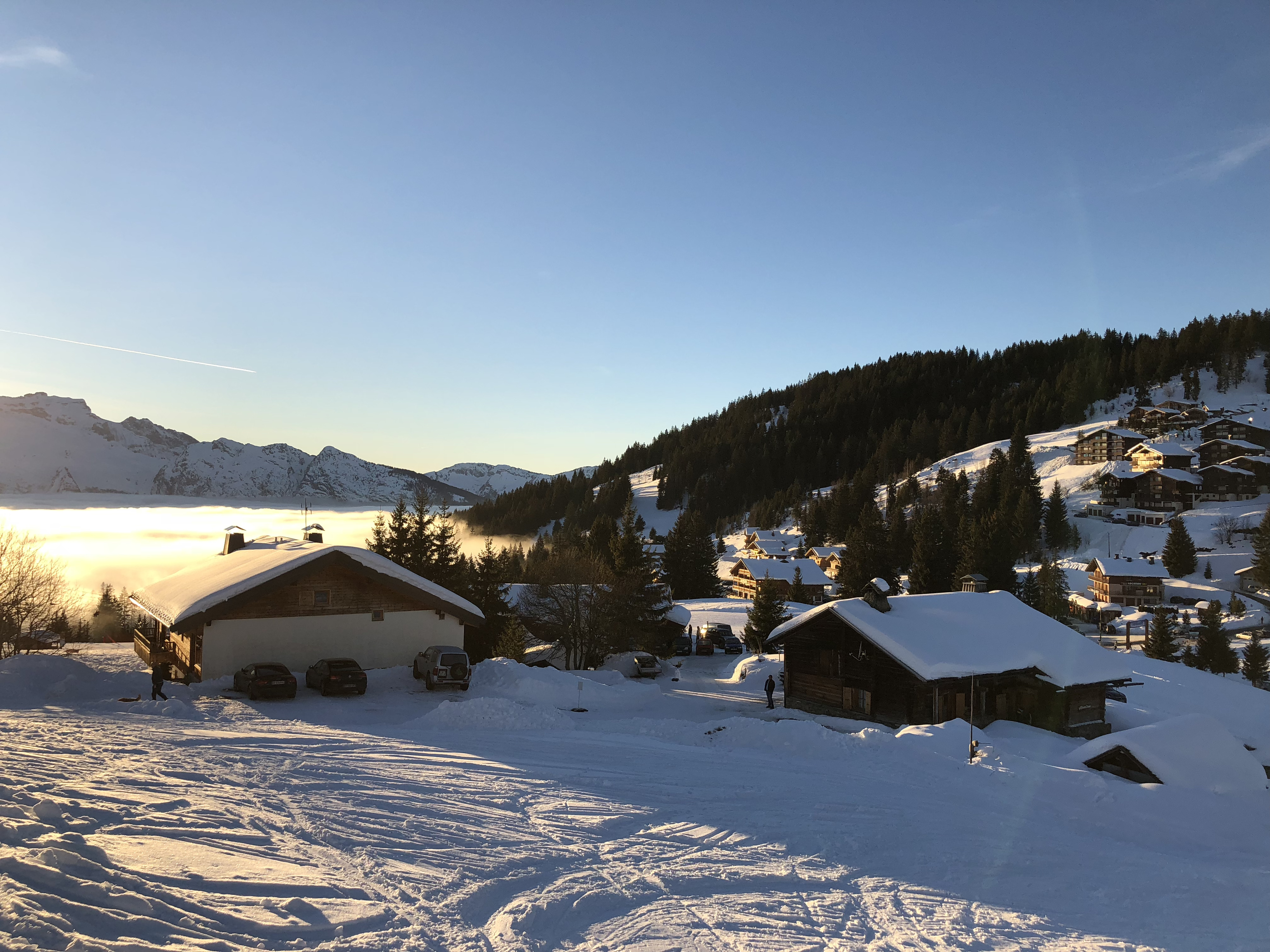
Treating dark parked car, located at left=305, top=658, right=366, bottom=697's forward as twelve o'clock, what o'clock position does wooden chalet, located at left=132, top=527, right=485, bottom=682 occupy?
The wooden chalet is roughly at 1 o'clock from the dark parked car.

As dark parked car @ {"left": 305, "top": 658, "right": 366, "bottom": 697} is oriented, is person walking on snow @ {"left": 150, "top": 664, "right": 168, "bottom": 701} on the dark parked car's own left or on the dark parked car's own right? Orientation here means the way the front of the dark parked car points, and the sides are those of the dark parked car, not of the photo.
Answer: on the dark parked car's own left

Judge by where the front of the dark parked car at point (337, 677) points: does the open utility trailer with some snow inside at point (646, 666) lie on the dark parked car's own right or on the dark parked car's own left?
on the dark parked car's own right

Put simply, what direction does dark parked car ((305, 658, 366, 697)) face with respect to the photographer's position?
facing away from the viewer and to the left of the viewer

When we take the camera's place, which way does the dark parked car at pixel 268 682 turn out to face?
facing away from the viewer and to the left of the viewer

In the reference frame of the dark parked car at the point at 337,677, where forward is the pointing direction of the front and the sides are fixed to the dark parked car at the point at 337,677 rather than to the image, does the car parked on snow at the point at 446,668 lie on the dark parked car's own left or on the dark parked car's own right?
on the dark parked car's own right
